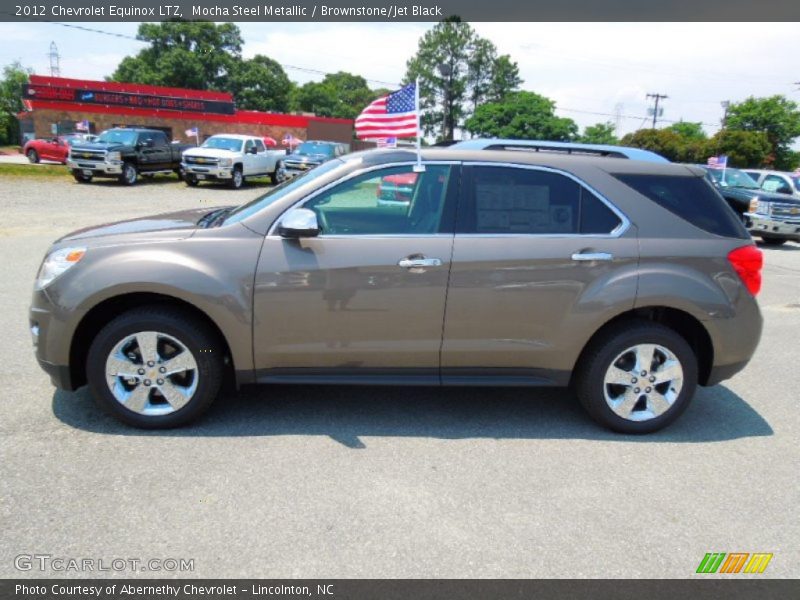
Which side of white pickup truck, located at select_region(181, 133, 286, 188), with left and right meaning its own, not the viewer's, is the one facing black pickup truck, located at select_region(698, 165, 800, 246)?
left

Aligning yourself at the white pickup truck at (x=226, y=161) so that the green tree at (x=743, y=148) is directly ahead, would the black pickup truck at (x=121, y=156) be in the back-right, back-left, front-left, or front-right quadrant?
back-left

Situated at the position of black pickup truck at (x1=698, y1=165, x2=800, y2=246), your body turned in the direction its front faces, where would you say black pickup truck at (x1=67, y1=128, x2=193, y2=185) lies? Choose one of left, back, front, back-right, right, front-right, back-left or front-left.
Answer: back-right

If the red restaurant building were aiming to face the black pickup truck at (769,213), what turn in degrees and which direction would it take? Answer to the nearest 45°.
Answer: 0° — it already faces it

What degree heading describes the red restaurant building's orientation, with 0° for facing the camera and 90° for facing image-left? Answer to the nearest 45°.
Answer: approximately 315°

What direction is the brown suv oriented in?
to the viewer's left

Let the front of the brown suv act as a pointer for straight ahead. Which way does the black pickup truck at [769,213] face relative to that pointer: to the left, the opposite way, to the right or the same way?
to the left

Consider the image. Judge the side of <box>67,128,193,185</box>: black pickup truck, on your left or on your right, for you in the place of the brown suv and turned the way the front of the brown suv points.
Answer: on your right

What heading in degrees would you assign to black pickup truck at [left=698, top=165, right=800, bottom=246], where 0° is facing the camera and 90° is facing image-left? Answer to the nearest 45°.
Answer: approximately 315°

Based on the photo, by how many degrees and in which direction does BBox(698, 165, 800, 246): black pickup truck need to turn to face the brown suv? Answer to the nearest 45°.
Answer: approximately 45° to its right

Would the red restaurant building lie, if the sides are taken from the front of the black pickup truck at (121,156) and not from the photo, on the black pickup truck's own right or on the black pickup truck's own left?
on the black pickup truck's own right

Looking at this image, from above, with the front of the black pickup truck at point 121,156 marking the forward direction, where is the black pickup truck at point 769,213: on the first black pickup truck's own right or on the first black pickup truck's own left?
on the first black pickup truck's own left

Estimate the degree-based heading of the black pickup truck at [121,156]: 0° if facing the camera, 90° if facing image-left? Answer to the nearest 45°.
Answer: approximately 45°

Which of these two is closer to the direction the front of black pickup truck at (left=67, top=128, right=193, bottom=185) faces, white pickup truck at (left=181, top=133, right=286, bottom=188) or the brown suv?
the brown suv

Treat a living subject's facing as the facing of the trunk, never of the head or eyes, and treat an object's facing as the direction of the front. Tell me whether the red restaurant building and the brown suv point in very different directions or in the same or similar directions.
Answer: very different directions

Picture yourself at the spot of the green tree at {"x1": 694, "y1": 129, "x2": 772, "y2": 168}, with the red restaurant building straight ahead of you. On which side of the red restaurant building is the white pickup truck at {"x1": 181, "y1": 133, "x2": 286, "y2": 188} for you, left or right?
left
